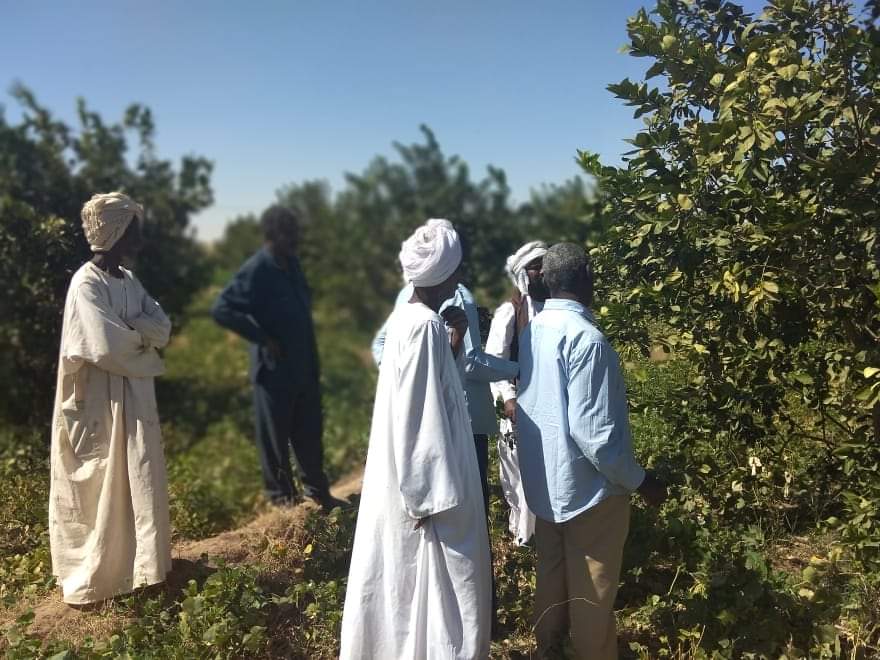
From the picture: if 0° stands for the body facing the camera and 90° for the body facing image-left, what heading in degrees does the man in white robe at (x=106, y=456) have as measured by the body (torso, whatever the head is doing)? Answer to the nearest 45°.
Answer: approximately 315°

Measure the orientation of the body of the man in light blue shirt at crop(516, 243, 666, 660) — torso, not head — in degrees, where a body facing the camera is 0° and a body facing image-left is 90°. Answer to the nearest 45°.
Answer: approximately 225°

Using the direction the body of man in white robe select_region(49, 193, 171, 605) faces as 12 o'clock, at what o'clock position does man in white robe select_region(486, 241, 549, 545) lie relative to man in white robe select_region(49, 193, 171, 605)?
man in white robe select_region(486, 241, 549, 545) is roughly at 11 o'clock from man in white robe select_region(49, 193, 171, 605).

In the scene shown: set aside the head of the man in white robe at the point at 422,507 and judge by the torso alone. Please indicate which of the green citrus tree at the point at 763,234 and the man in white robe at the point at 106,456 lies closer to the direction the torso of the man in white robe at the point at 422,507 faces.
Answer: the green citrus tree

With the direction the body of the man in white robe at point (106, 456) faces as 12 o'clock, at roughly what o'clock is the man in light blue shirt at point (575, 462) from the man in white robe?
The man in light blue shirt is roughly at 12 o'clock from the man in white robe.

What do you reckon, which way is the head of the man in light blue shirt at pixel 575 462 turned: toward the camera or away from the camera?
away from the camera

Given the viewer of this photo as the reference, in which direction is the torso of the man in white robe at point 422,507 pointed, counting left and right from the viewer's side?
facing away from the viewer and to the right of the viewer

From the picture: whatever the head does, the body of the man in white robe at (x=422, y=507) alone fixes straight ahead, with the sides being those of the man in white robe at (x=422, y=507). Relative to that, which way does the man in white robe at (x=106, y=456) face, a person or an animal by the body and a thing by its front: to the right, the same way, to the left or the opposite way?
to the right
